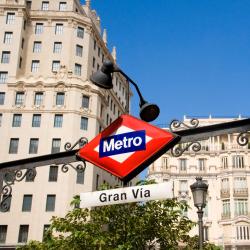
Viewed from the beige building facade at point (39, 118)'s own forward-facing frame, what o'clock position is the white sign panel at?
The white sign panel is roughly at 12 o'clock from the beige building facade.

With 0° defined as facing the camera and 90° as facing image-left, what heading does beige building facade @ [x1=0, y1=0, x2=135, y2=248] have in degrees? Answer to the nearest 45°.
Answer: approximately 0°

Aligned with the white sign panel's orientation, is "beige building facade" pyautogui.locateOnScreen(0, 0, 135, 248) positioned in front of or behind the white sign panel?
behind

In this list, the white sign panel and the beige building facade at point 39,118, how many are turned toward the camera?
2

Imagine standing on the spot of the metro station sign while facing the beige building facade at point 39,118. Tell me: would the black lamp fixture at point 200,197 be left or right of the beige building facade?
right

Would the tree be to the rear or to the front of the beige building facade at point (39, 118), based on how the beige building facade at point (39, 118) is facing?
to the front

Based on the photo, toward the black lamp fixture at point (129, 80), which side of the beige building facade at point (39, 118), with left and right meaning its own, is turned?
front
